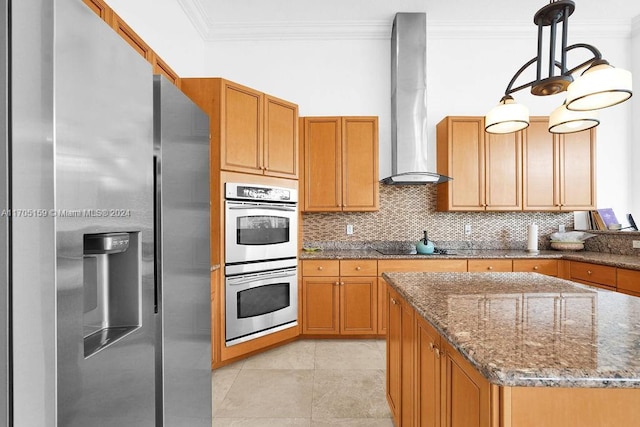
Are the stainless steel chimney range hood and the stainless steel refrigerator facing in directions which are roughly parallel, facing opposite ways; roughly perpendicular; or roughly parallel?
roughly perpendicular

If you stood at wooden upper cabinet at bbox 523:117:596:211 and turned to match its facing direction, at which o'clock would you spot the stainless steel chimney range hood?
The stainless steel chimney range hood is roughly at 2 o'clock from the wooden upper cabinet.

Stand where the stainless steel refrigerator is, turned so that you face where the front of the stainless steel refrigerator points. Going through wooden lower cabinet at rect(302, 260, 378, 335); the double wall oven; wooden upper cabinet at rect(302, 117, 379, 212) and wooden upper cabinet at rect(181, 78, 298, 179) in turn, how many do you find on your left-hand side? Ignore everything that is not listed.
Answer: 4

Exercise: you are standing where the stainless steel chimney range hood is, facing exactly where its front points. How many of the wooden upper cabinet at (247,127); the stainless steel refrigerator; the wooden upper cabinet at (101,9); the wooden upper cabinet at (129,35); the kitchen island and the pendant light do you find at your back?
0

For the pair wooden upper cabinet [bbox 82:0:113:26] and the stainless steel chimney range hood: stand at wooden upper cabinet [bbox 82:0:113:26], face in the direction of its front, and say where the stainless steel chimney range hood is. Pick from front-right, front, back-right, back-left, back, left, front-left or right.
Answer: front-left

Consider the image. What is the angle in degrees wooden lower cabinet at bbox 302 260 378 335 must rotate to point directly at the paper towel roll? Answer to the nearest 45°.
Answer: approximately 90° to its left

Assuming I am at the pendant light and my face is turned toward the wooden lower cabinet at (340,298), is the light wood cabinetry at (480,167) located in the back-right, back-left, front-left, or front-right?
front-right

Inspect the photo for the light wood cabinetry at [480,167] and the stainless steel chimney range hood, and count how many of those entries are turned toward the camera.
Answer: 2

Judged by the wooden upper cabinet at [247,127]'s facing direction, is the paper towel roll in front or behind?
in front

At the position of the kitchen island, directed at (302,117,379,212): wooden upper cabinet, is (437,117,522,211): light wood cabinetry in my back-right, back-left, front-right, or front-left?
front-right

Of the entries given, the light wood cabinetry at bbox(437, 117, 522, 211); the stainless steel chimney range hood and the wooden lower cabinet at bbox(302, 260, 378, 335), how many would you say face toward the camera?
3

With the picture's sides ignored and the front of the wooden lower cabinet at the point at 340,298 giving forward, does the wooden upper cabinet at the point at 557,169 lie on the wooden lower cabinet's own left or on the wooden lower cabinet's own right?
on the wooden lower cabinet's own left

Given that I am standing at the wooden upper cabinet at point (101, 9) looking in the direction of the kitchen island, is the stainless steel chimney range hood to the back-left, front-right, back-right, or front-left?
front-left

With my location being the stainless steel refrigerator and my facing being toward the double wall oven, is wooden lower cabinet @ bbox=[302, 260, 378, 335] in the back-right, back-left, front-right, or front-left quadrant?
front-right

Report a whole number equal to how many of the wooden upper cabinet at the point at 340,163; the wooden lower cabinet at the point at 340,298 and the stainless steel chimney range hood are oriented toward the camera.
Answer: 3

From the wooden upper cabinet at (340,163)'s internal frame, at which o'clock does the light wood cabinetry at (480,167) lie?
The light wood cabinetry is roughly at 9 o'clock from the wooden upper cabinet.

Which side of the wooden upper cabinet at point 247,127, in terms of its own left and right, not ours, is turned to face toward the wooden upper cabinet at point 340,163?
left

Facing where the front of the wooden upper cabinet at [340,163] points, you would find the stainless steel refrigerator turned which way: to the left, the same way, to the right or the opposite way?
to the left

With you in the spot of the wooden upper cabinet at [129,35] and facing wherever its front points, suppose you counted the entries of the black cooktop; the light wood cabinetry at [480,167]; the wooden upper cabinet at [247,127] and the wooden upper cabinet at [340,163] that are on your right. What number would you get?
0

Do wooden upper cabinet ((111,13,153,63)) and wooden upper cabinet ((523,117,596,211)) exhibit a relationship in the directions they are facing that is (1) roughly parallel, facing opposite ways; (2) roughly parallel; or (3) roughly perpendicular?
roughly perpendicular

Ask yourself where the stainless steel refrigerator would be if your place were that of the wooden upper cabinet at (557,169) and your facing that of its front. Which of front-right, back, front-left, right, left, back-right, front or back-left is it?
front

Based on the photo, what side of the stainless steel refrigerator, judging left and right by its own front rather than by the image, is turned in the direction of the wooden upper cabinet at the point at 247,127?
left

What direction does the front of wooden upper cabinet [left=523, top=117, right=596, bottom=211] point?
toward the camera
